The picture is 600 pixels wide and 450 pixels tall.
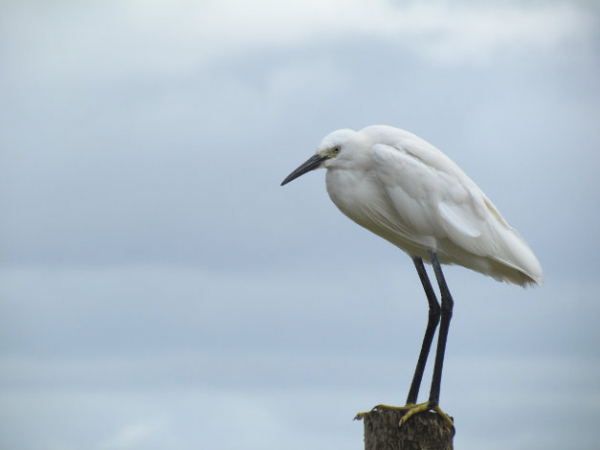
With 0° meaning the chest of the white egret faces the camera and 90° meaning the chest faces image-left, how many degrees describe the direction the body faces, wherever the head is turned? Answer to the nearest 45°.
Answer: approximately 90°
